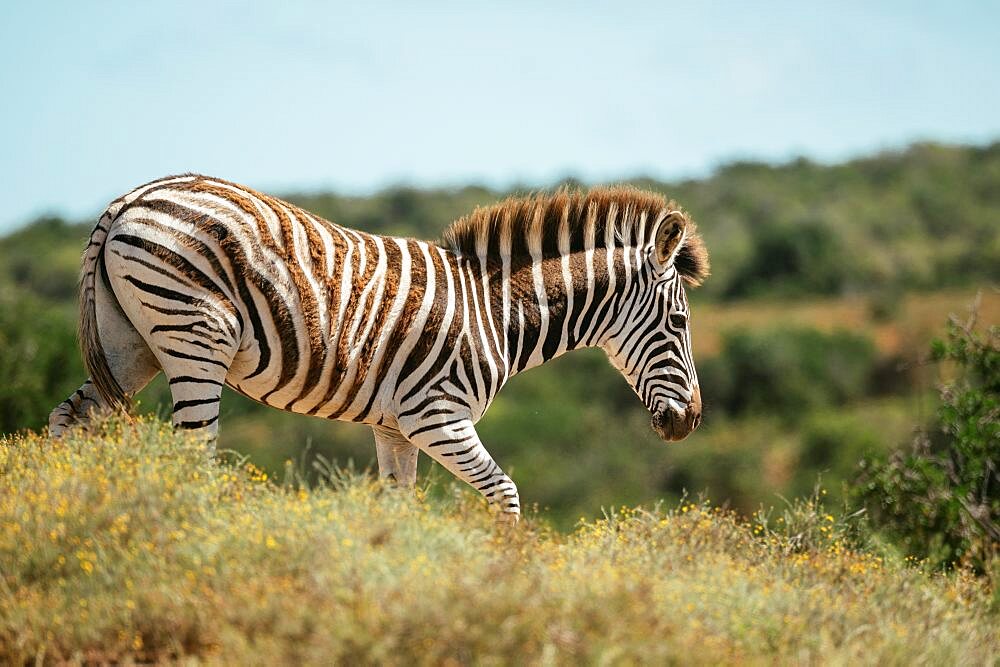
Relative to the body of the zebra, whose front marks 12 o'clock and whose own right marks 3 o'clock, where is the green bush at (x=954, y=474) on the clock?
The green bush is roughly at 11 o'clock from the zebra.

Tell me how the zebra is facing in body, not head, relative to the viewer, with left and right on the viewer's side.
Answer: facing to the right of the viewer
